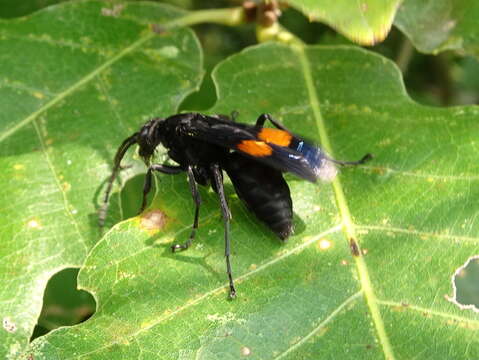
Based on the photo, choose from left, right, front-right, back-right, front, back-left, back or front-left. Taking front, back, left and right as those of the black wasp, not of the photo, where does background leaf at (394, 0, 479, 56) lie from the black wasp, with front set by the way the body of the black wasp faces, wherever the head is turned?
back-right

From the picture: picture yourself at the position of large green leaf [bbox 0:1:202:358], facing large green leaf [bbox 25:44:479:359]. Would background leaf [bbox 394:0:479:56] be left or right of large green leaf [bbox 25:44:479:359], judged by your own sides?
left

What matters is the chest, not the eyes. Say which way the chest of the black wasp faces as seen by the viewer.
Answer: to the viewer's left

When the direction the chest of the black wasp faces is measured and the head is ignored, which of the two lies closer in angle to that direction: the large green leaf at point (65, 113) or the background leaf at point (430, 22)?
the large green leaf
